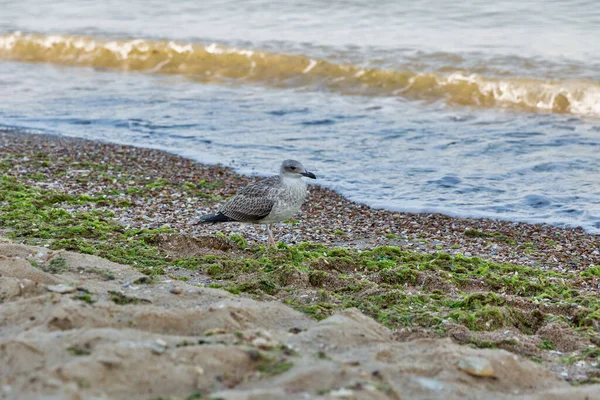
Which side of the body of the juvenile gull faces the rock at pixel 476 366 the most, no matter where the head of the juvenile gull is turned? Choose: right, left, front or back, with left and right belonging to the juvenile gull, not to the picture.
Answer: right

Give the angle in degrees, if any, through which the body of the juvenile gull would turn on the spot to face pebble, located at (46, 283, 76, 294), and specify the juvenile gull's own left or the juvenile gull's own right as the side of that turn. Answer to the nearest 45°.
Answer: approximately 135° to the juvenile gull's own right

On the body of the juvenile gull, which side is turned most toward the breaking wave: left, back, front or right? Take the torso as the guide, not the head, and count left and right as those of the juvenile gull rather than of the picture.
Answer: left

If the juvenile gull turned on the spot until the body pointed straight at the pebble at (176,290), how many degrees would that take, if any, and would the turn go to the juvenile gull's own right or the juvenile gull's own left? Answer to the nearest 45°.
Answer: approximately 90° to the juvenile gull's own right

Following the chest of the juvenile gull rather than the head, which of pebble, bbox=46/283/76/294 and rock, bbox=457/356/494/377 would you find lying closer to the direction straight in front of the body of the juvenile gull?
the rock

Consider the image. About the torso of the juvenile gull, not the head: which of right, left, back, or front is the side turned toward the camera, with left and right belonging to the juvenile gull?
right

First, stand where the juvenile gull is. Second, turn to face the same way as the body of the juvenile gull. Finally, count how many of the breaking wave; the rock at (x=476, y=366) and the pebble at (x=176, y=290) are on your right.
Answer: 2
